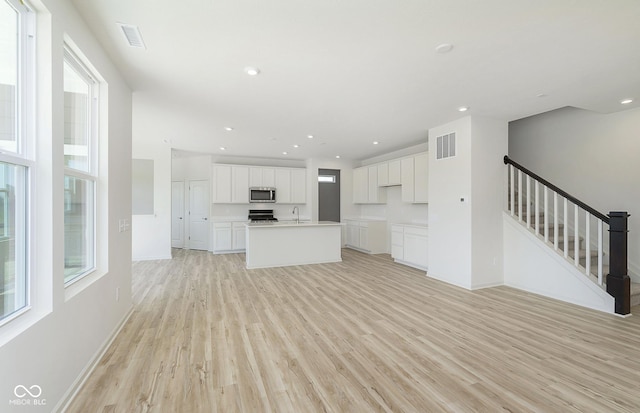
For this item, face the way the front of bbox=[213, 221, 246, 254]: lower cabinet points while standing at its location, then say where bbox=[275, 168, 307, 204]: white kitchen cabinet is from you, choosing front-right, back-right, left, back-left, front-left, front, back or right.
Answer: left

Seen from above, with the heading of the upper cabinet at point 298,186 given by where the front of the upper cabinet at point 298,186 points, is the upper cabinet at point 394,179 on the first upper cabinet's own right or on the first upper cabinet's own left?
on the first upper cabinet's own left

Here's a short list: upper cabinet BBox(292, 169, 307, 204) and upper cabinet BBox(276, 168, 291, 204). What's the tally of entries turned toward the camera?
2

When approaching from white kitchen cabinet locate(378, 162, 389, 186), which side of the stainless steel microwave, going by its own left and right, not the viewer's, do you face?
left

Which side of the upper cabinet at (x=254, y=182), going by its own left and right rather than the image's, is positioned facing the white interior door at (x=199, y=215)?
right

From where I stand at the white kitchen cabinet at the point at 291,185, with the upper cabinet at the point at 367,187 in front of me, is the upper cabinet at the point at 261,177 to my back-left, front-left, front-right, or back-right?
back-right

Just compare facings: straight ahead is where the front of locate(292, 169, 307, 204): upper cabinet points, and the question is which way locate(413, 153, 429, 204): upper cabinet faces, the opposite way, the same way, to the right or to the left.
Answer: to the right

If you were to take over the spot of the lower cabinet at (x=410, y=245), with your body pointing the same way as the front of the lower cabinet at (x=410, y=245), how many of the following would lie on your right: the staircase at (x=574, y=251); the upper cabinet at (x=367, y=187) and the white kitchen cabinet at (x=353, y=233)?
2

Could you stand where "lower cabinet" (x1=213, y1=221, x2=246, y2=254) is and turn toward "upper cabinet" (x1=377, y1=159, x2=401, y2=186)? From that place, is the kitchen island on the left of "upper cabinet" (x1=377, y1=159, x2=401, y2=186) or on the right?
right

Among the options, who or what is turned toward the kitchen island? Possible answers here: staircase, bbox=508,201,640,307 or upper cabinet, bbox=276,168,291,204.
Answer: the upper cabinet

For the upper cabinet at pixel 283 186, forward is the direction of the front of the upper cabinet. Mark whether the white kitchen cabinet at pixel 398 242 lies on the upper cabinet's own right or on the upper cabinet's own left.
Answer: on the upper cabinet's own left

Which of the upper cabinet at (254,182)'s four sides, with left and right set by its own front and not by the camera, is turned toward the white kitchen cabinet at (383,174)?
left

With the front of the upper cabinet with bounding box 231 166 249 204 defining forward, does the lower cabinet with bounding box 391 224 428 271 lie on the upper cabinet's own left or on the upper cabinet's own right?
on the upper cabinet's own left

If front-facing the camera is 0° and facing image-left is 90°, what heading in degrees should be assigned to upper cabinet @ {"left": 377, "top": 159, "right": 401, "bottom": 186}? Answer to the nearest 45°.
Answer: approximately 45°
